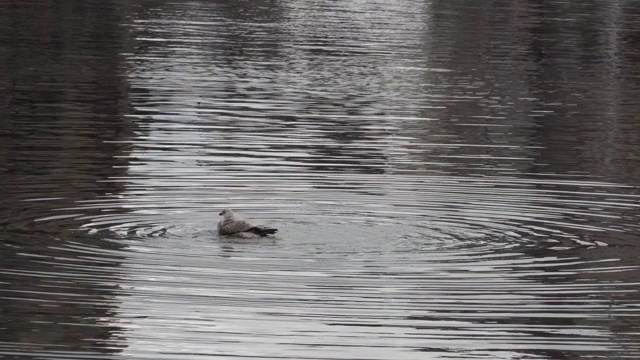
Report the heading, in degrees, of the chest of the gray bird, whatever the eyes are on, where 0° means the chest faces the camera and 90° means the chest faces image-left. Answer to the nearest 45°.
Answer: approximately 90°
